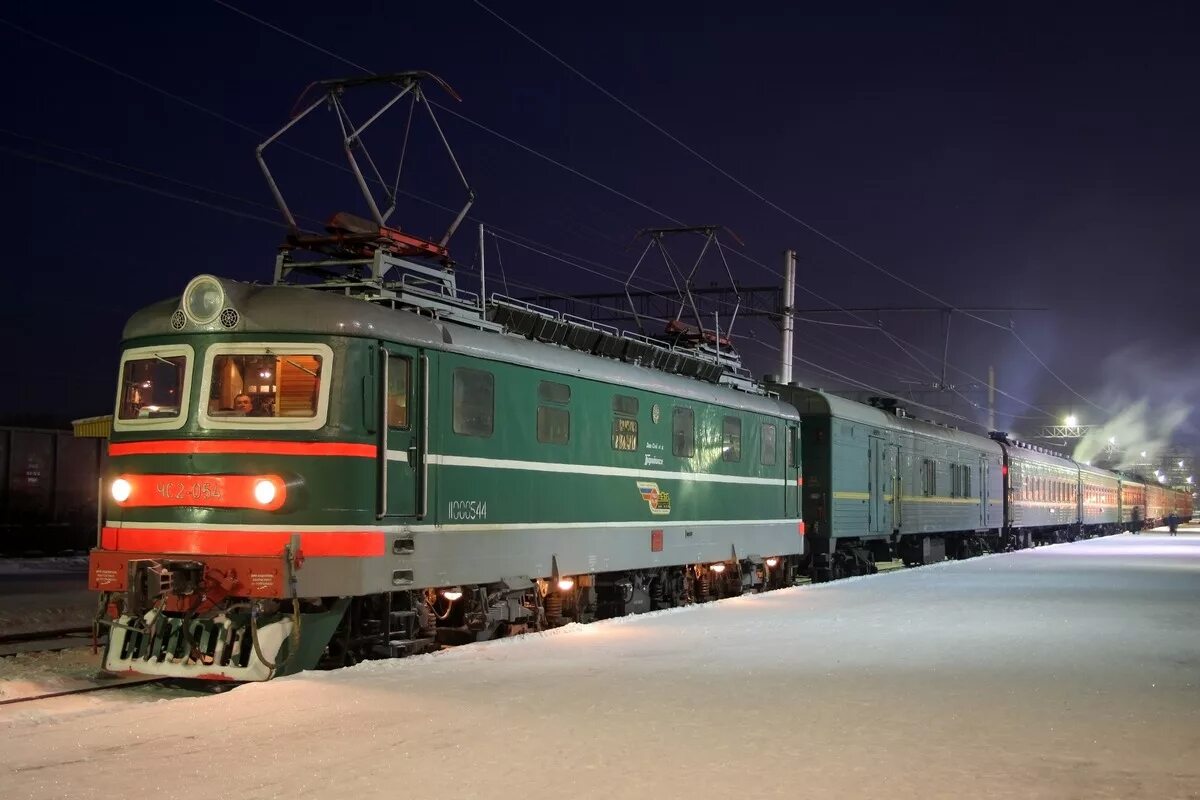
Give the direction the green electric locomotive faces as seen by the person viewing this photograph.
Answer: facing the viewer and to the left of the viewer
